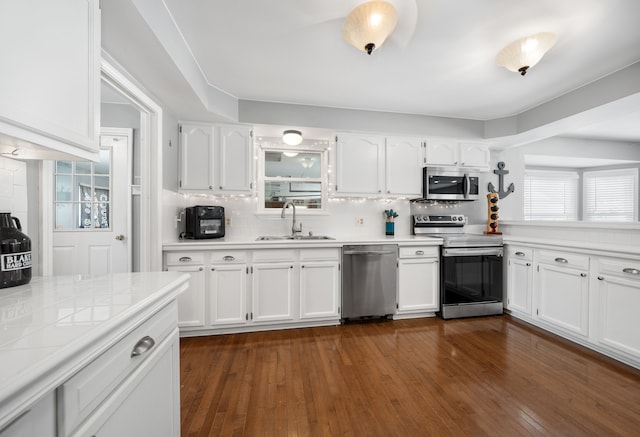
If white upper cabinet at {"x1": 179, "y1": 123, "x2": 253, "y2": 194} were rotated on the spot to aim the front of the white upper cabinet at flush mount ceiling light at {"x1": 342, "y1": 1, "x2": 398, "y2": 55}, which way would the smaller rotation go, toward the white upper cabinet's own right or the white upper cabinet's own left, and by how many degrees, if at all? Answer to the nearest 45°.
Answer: approximately 45° to the white upper cabinet's own left

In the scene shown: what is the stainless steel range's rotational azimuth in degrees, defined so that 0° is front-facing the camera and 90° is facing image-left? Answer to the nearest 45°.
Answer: approximately 315°

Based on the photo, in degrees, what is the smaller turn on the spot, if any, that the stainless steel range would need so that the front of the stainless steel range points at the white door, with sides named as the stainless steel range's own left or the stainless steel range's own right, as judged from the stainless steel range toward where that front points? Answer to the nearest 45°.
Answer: approximately 90° to the stainless steel range's own right

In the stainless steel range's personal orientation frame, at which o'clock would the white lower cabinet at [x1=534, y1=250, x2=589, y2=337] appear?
The white lower cabinet is roughly at 11 o'clock from the stainless steel range.

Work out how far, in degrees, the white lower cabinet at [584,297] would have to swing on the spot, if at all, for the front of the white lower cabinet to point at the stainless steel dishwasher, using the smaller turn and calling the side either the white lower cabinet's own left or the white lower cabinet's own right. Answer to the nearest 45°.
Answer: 0° — it already faces it

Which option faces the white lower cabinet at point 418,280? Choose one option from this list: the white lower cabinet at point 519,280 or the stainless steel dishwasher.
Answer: the white lower cabinet at point 519,280

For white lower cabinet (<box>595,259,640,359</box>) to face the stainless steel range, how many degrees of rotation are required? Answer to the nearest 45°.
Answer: approximately 45° to its right

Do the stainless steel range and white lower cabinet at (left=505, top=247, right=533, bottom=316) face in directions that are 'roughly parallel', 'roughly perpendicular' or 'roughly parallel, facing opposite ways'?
roughly perpendicular

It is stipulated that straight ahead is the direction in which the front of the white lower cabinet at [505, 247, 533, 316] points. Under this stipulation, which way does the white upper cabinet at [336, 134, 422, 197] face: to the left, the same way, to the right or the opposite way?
to the left

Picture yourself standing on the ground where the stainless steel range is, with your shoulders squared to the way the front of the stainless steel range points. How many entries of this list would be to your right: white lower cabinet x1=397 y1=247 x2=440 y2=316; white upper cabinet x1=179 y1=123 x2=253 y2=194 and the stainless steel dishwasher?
3

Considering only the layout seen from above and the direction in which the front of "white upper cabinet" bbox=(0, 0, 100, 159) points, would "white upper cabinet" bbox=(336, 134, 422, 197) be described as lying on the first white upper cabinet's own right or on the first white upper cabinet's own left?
on the first white upper cabinet's own left

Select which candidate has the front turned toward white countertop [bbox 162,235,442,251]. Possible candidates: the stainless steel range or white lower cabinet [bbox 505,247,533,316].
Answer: the white lower cabinet

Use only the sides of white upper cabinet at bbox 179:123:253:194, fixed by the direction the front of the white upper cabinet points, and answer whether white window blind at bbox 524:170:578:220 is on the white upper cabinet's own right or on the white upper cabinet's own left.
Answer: on the white upper cabinet's own left
